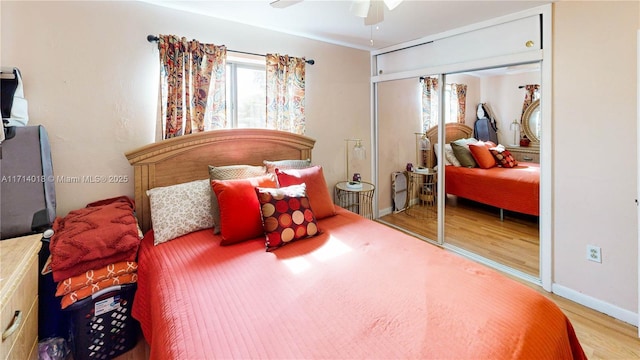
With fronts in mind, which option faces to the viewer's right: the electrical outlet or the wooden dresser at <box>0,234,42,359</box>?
the wooden dresser

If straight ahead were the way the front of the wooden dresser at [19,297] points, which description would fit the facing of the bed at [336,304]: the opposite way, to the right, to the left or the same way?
to the right

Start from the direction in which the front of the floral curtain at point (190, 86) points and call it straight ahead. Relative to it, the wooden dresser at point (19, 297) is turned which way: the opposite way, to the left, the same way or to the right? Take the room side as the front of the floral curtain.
to the left

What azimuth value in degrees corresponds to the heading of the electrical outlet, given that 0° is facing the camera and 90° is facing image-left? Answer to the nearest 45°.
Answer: approximately 45°

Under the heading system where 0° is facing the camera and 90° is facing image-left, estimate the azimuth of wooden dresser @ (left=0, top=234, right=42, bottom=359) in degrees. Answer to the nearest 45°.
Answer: approximately 270°

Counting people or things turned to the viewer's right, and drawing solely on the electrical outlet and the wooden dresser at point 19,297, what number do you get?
1

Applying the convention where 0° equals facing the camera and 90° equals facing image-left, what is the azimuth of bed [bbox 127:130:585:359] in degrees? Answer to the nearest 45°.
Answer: approximately 315°

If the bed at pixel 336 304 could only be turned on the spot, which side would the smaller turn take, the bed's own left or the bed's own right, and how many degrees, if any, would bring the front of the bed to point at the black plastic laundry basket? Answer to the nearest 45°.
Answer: approximately 135° to the bed's own right

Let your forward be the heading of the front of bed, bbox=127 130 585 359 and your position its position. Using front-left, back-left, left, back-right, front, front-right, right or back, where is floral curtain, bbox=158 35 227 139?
back
